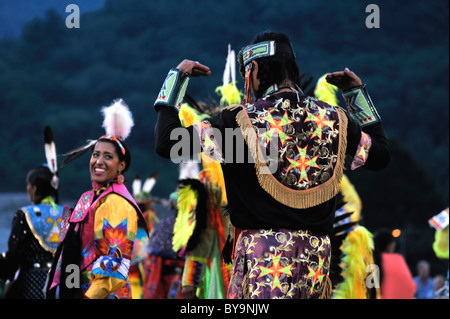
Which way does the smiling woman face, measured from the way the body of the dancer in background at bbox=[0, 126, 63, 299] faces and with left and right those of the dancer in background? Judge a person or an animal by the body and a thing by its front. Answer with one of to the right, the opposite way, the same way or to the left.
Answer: to the left

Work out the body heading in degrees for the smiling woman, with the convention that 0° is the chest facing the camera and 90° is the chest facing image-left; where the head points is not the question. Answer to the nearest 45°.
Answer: approximately 45°

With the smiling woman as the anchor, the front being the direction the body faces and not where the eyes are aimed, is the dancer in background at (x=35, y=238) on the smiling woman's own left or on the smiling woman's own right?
on the smiling woman's own right

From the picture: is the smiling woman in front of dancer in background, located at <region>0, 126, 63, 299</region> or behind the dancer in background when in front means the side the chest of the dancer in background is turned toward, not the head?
behind

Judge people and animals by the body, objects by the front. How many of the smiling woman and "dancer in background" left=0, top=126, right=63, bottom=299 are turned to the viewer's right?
0

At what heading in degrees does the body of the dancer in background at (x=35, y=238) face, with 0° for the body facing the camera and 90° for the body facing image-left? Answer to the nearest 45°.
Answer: approximately 135°

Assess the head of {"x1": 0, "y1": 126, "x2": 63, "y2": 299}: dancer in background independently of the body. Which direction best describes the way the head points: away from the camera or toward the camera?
away from the camera
